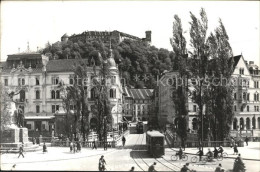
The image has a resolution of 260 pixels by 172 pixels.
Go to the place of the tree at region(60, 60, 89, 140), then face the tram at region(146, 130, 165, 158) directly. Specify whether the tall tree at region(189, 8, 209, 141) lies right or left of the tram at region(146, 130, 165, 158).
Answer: left
